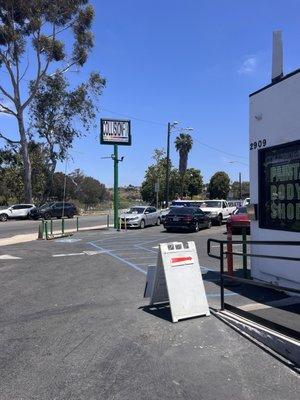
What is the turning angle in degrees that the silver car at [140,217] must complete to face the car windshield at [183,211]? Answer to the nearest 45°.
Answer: approximately 90° to its left

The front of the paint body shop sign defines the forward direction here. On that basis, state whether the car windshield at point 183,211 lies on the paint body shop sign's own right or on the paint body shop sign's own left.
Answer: on the paint body shop sign's own right

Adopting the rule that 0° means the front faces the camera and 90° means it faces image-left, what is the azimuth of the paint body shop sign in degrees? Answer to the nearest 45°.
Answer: approximately 45°

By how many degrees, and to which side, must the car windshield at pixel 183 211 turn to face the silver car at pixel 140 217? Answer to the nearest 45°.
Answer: approximately 90° to its left

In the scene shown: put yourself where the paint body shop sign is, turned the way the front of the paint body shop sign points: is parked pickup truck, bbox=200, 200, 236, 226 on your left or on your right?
on your right

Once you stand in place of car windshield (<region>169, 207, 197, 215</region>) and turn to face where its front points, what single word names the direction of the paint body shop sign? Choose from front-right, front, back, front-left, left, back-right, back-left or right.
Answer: back-right
